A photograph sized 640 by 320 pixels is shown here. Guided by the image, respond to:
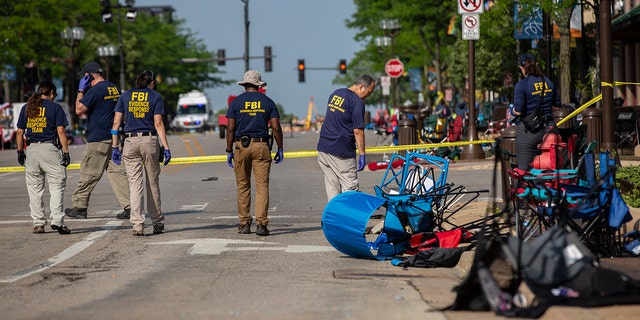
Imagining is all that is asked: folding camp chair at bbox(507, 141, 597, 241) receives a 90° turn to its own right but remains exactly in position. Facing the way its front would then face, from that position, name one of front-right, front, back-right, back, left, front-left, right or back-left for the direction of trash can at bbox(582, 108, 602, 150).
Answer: front

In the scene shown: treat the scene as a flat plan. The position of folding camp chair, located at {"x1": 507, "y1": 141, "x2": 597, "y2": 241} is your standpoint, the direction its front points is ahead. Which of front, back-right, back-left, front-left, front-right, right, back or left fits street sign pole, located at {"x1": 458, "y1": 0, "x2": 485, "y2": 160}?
right

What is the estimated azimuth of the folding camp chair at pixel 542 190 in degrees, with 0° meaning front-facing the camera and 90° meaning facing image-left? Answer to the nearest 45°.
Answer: approximately 90°

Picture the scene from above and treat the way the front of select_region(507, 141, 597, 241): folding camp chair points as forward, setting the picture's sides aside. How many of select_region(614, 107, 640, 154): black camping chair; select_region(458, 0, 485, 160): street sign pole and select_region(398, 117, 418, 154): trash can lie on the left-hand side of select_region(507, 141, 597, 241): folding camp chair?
0

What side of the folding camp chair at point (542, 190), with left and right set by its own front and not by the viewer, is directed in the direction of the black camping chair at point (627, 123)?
right

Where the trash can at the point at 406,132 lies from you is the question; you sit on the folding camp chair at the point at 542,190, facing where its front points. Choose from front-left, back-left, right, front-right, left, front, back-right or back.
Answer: right
